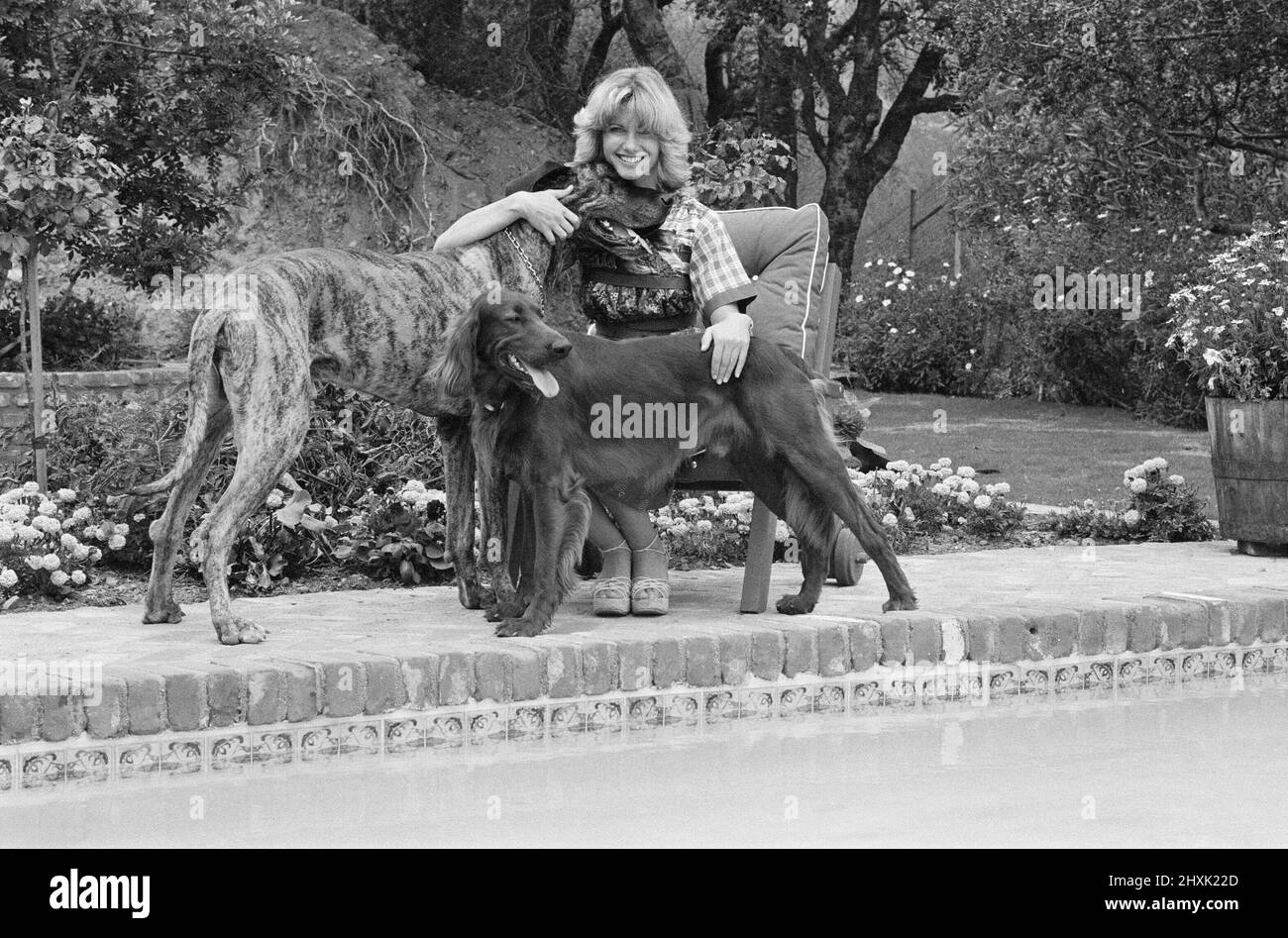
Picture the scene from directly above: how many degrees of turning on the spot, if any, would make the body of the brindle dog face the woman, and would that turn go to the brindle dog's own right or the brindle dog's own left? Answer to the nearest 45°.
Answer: approximately 45° to the brindle dog's own right

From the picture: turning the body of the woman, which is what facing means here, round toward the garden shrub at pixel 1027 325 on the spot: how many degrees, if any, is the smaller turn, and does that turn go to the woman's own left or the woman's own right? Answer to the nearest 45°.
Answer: approximately 180°

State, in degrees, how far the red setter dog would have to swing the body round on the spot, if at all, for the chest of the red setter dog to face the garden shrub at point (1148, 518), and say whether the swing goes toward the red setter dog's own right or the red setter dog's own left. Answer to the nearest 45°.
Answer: approximately 135° to the red setter dog's own right

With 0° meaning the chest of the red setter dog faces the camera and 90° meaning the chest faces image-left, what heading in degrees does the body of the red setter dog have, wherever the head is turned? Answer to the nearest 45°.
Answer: approximately 90°

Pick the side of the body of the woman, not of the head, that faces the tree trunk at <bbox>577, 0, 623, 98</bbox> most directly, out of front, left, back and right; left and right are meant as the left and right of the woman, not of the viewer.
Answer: back

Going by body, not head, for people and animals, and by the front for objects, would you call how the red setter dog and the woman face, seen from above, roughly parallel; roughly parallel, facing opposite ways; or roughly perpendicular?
roughly perpendicular

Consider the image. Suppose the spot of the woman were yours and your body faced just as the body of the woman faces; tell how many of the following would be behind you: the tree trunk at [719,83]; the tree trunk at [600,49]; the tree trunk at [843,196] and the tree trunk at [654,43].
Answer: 4

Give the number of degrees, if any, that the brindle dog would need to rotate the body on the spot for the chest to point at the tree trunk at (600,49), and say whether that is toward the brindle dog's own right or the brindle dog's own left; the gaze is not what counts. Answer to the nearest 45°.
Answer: approximately 45° to the brindle dog's own left

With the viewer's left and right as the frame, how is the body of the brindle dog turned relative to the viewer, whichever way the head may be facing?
facing away from the viewer and to the right of the viewer

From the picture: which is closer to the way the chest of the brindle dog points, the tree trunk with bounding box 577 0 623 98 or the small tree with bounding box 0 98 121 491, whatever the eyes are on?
the tree trunk

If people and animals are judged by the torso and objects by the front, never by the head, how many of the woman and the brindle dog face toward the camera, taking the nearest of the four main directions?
1

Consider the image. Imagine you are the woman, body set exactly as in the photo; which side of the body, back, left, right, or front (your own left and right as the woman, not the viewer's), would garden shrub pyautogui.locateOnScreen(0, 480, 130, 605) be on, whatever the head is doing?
right

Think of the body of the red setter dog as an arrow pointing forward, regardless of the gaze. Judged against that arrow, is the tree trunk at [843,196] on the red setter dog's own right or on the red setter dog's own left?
on the red setter dog's own right

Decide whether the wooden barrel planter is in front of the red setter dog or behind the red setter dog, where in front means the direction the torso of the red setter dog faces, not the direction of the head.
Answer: behind
